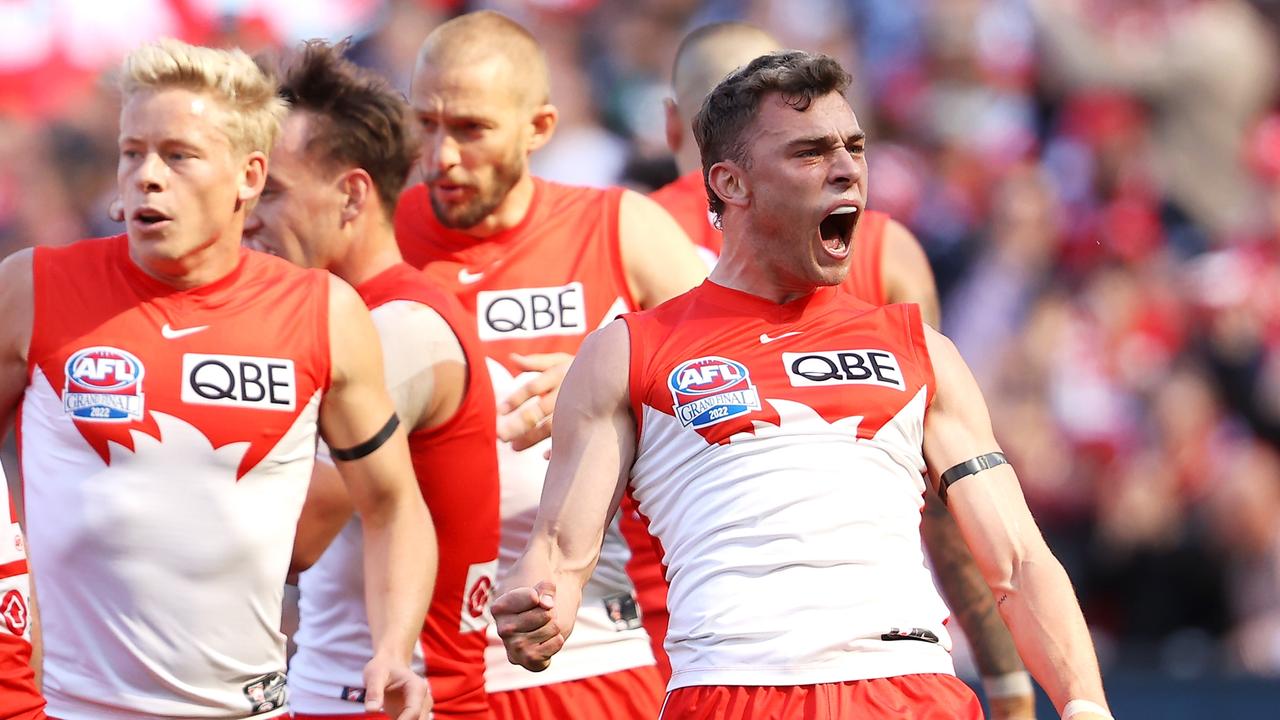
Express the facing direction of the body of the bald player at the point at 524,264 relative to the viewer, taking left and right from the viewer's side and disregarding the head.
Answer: facing the viewer and to the left of the viewer

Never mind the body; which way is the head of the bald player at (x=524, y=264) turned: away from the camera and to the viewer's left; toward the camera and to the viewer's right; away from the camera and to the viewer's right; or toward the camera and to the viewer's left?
toward the camera and to the viewer's left
